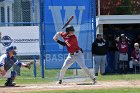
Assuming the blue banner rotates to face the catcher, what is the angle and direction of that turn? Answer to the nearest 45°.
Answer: approximately 45° to its right

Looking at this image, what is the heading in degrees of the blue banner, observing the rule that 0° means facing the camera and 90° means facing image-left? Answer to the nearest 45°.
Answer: approximately 0°
